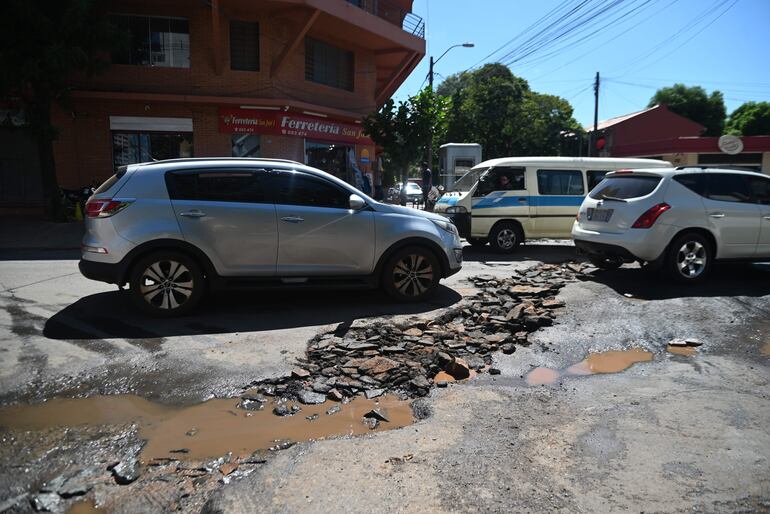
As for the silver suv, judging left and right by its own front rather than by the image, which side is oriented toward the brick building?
left

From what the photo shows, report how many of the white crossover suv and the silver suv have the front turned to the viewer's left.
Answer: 0

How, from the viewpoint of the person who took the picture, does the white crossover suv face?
facing away from the viewer and to the right of the viewer

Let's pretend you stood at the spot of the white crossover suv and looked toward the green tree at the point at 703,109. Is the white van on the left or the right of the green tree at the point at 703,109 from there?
left

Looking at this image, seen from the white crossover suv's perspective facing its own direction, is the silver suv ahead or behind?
behind

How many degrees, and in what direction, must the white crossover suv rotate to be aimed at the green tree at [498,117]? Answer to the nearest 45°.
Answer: approximately 45° to its left

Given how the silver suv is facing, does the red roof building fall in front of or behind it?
in front

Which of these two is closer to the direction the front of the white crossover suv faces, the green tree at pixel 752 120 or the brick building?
the green tree

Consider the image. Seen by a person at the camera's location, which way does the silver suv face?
facing to the right of the viewer

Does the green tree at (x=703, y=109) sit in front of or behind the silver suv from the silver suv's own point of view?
in front

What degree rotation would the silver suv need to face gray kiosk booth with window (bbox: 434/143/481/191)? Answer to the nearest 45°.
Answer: approximately 45° to its left

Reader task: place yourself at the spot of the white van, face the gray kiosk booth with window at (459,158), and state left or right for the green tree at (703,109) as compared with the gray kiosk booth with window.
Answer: right
